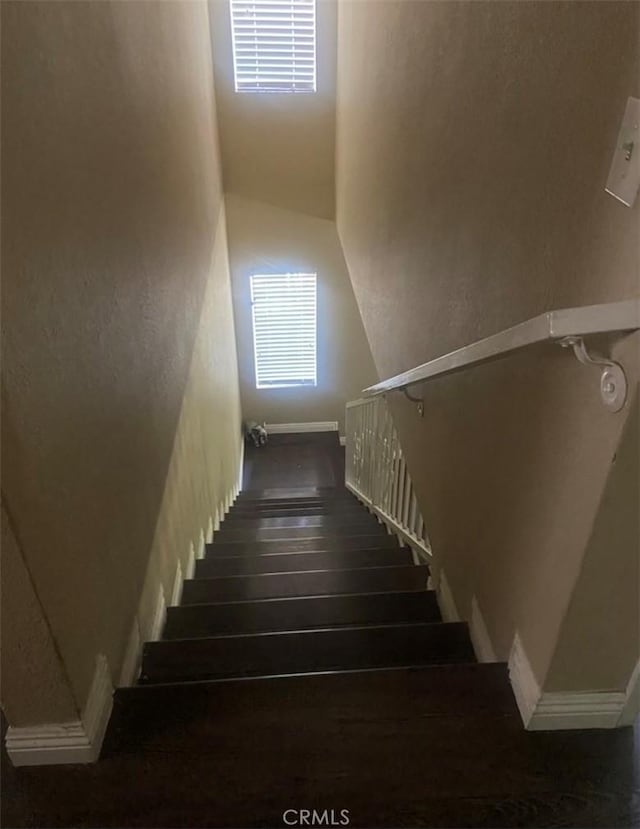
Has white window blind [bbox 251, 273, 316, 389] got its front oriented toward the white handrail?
yes

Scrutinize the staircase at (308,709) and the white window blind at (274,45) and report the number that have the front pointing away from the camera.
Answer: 1

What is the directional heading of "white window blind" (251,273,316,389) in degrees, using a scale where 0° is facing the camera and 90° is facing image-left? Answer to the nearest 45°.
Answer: approximately 0°

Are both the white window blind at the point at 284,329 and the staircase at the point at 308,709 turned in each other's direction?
yes

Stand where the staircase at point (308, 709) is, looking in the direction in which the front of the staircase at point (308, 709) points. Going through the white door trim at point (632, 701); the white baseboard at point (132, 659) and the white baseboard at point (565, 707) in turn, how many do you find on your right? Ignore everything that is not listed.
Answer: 2

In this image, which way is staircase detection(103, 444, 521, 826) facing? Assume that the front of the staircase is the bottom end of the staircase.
away from the camera

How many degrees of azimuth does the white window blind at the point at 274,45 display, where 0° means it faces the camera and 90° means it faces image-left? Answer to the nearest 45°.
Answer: approximately 0°

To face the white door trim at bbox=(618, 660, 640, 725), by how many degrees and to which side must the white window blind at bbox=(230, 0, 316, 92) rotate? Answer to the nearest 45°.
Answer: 0° — it already faces it

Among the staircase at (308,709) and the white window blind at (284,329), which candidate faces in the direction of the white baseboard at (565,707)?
the white window blind

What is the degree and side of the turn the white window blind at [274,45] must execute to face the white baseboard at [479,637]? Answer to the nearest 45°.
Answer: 0° — it already faces it
